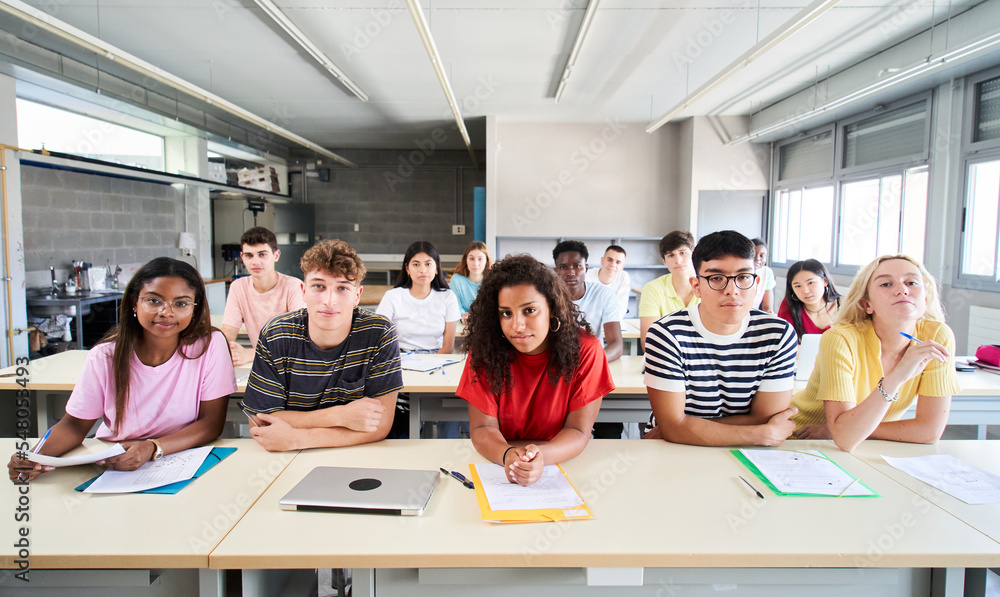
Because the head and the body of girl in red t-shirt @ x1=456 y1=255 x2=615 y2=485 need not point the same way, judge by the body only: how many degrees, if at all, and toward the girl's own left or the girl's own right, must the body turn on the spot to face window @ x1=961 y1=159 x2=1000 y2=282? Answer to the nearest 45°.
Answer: approximately 135° to the girl's own left

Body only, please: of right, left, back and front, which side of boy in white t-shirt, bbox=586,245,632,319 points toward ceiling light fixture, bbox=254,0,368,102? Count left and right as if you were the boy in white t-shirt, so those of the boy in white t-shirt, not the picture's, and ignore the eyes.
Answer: right

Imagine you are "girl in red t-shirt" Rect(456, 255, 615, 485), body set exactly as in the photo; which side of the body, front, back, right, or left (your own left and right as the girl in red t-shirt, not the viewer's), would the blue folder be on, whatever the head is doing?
right

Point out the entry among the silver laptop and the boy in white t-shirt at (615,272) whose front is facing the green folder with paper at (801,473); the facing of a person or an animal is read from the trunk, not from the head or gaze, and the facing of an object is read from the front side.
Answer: the boy in white t-shirt
